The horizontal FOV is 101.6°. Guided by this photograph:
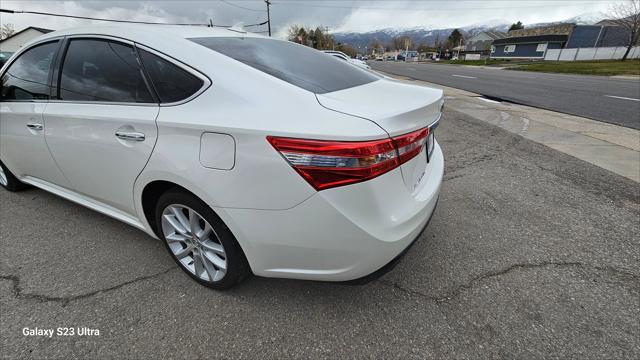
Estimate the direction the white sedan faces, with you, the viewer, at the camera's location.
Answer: facing away from the viewer and to the left of the viewer

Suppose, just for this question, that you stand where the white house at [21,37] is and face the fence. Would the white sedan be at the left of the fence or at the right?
right

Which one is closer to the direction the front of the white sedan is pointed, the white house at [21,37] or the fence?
the white house

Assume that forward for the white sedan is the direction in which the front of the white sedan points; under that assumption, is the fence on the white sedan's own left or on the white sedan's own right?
on the white sedan's own right

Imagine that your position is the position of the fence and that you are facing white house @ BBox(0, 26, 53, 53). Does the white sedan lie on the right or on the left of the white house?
left

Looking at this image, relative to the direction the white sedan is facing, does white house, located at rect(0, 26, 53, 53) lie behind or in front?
in front
